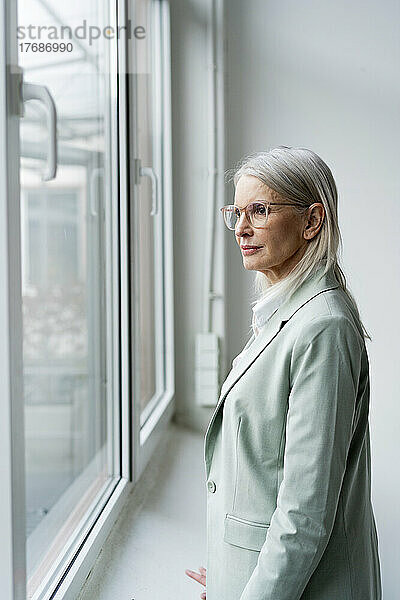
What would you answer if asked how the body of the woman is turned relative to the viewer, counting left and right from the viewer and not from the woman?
facing to the left of the viewer
